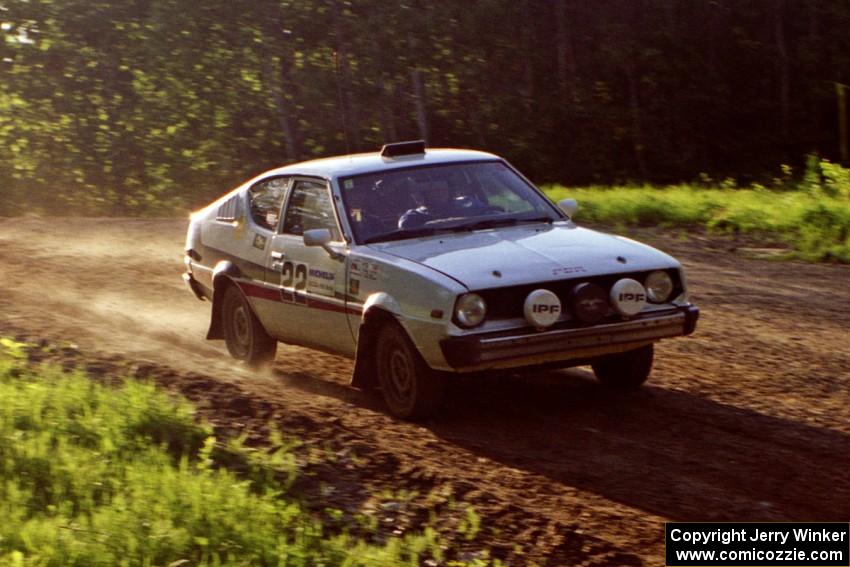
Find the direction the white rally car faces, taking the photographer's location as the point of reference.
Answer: facing the viewer and to the right of the viewer
